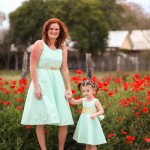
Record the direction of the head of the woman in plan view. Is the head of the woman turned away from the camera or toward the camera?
toward the camera

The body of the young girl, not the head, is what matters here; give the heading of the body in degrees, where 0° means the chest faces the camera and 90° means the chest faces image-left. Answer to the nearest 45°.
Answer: approximately 45°

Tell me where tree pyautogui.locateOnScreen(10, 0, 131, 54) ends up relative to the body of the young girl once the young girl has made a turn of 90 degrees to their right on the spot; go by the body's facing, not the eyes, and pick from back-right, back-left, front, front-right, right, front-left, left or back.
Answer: front-right

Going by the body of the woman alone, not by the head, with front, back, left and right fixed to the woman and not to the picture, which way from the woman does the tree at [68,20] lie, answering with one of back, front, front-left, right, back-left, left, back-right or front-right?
back-left

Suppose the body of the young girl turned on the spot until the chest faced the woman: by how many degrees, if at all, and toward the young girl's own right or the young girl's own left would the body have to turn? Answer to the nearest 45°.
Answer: approximately 45° to the young girl's own right

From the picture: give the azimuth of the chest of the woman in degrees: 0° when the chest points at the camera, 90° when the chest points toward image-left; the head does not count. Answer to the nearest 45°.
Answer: approximately 315°

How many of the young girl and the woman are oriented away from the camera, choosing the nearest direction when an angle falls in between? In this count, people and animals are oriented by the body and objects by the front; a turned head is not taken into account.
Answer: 0

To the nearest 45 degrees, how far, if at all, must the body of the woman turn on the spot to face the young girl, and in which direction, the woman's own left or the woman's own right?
approximately 45° to the woman's own left
